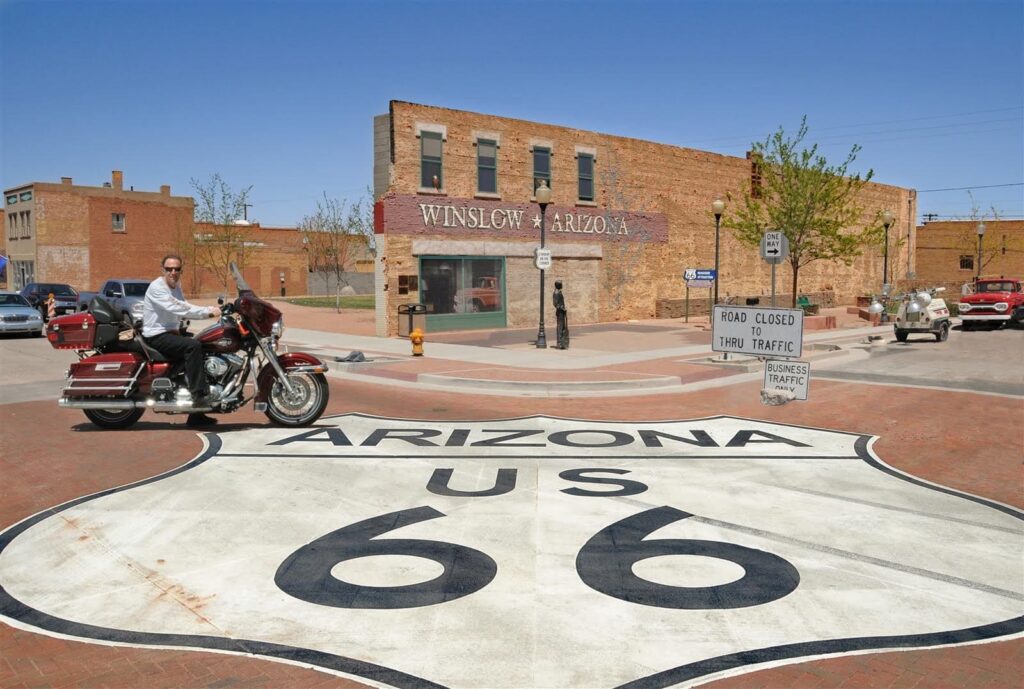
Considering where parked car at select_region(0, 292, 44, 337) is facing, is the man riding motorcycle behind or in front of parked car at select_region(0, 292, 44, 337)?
in front

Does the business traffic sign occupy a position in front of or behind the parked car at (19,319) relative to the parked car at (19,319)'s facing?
in front

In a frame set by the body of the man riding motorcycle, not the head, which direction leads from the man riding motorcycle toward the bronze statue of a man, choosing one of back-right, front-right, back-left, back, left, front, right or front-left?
front-left

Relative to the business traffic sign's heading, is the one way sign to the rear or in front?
to the rear

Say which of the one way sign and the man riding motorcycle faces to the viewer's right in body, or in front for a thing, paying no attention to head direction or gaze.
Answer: the man riding motorcycle

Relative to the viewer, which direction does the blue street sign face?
toward the camera

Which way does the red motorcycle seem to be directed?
to the viewer's right

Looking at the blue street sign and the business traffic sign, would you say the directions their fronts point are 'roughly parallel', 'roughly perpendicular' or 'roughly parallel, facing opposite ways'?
roughly parallel

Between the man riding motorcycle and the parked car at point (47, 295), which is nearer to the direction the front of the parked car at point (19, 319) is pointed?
the man riding motorcycle

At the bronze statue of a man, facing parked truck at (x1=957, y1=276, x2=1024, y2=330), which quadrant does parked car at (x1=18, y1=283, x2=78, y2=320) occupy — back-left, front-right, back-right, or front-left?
back-left

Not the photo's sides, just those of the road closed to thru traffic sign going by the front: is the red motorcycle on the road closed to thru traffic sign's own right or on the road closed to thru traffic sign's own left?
on the road closed to thru traffic sign's own right

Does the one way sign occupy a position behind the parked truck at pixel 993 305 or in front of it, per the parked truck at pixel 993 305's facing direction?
in front

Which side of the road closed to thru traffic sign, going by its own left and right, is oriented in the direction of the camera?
front

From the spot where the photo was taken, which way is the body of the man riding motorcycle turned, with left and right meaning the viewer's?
facing to the right of the viewer

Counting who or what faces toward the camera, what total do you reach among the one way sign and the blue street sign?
2

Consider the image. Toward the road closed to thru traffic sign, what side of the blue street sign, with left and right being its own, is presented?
front

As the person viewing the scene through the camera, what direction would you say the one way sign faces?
facing the viewer
